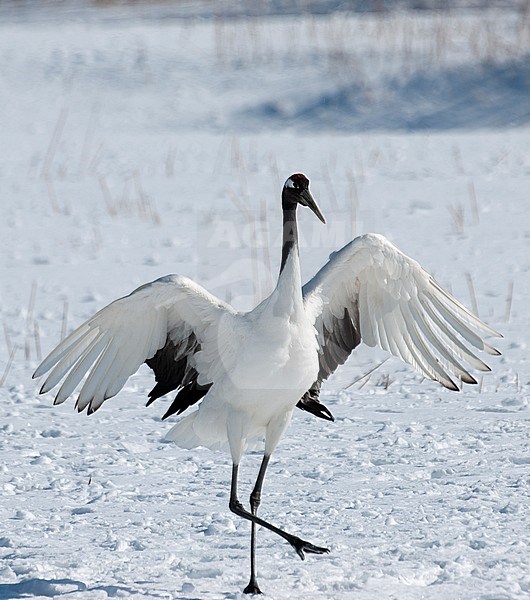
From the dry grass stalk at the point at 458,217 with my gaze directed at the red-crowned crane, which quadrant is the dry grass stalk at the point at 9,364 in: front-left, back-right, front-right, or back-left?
front-right

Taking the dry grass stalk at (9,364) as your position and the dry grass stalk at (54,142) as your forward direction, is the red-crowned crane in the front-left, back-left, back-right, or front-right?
back-right

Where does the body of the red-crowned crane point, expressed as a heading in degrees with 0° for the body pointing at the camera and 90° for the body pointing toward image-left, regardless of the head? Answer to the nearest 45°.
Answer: approximately 315°

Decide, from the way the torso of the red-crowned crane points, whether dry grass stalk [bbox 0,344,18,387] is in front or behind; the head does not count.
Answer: behind

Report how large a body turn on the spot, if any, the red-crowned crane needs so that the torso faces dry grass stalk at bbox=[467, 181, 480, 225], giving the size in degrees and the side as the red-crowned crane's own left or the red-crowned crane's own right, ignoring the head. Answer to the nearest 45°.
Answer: approximately 135° to the red-crowned crane's own left

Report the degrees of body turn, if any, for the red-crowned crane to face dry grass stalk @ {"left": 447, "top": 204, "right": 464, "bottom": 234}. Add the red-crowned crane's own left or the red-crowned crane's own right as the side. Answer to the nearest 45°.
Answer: approximately 135° to the red-crowned crane's own left

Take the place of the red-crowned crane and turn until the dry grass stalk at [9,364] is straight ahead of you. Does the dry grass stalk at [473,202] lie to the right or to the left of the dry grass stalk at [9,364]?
right

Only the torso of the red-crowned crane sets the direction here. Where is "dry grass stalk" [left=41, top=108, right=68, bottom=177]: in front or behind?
behind
